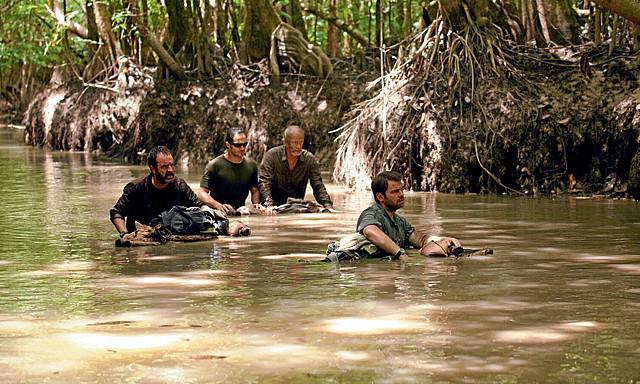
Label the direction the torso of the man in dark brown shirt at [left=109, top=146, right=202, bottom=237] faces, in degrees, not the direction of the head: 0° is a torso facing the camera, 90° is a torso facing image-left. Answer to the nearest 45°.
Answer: approximately 315°

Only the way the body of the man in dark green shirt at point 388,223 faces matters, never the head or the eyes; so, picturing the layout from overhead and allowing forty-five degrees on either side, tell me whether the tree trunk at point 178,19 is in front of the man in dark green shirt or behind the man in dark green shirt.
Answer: behind

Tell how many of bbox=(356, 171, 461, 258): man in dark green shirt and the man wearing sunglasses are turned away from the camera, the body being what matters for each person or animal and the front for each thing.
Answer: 0

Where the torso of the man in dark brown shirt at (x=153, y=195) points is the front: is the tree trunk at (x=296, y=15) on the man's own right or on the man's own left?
on the man's own left
